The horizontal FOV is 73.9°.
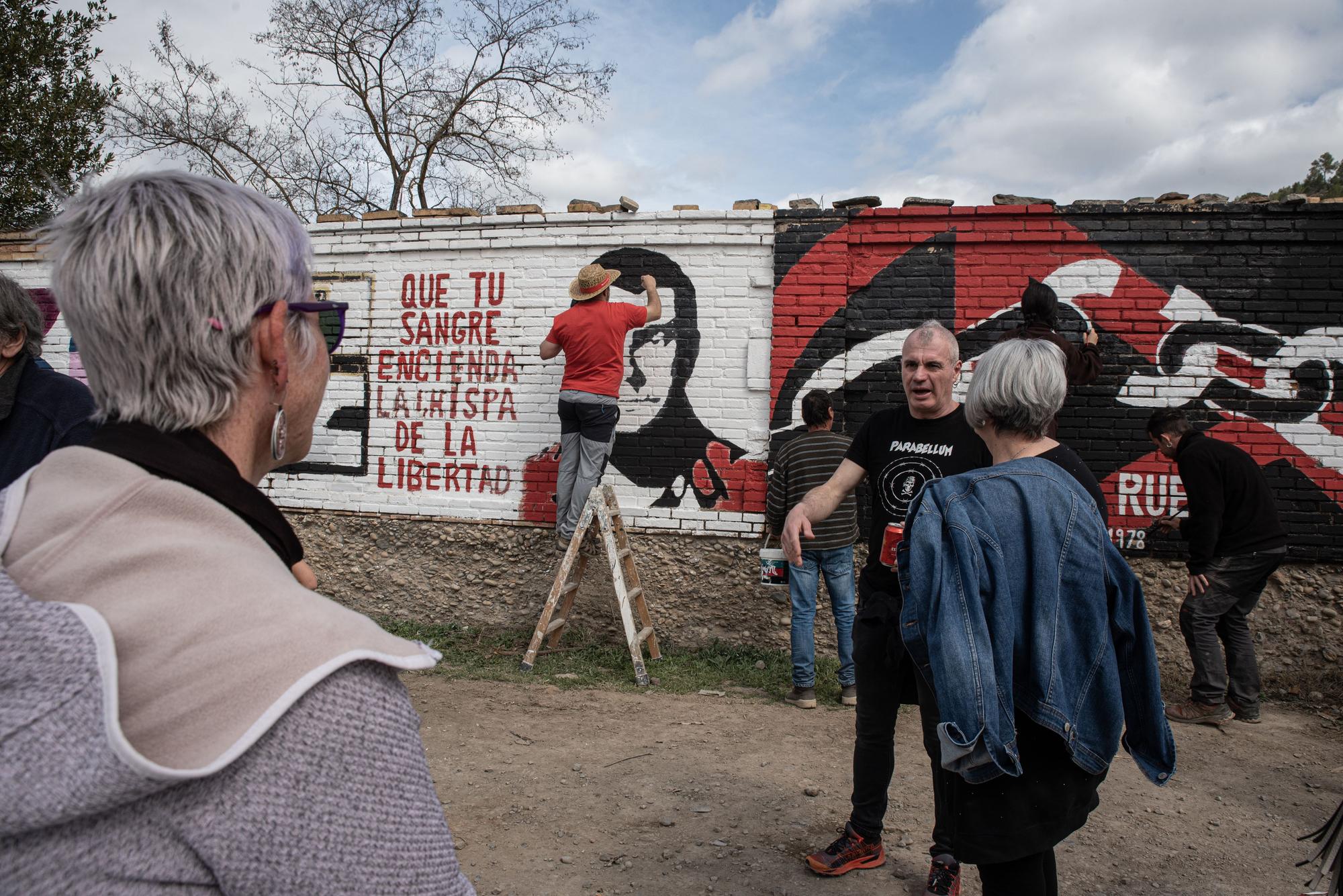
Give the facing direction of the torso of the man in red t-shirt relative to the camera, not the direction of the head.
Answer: away from the camera

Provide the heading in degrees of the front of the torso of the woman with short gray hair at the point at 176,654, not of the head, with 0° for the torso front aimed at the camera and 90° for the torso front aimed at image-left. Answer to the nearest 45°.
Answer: approximately 225°

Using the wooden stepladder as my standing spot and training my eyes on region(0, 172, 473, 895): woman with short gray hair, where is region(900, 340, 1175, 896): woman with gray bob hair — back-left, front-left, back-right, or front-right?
front-left

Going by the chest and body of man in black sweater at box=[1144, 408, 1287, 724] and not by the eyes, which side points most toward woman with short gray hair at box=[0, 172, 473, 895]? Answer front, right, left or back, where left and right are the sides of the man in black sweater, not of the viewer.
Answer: left

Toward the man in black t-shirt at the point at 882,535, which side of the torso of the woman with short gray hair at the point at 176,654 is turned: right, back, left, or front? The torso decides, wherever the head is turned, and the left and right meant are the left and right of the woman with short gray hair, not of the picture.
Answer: front

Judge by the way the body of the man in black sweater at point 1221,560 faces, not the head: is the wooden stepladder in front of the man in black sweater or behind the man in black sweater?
in front

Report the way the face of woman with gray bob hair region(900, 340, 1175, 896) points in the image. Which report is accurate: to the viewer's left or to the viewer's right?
to the viewer's left

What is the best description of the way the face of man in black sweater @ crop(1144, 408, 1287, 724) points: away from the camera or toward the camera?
away from the camera

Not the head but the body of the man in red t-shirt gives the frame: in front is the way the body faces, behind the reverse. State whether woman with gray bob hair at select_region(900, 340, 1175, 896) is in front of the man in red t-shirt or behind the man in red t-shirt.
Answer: behind

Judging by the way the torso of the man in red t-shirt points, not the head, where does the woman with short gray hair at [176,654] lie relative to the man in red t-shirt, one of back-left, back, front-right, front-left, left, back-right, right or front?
back

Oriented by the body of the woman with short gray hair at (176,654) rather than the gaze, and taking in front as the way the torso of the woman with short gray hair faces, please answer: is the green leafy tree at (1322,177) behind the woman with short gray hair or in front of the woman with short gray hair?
in front

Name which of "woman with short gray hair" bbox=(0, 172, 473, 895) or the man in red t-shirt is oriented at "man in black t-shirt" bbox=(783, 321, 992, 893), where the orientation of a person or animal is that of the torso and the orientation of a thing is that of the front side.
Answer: the woman with short gray hair

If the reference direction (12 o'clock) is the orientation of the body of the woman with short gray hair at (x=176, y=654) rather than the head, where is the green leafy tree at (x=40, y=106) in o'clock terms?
The green leafy tree is roughly at 10 o'clock from the woman with short gray hair.

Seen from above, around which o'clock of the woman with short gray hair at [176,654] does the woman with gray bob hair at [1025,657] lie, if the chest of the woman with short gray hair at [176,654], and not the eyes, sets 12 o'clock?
the woman with gray bob hair at [1025,657] is roughly at 1 o'clock from the woman with short gray hair at [176,654].
